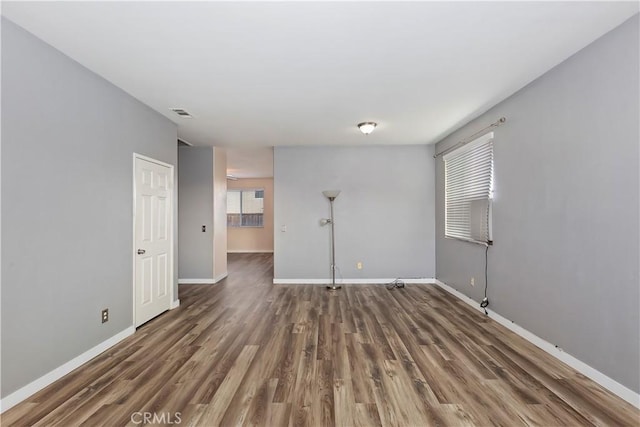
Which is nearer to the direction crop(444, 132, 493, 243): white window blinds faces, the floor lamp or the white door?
the white door

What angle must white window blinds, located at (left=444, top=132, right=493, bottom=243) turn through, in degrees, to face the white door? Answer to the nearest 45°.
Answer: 0° — it already faces it

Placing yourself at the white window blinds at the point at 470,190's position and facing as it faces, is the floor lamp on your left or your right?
on your right

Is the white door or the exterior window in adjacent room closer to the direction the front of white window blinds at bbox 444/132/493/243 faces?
the white door

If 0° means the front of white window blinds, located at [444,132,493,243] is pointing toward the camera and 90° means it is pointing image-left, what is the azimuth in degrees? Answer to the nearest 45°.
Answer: approximately 45°
